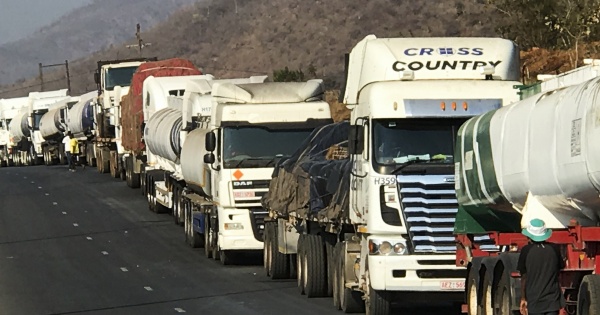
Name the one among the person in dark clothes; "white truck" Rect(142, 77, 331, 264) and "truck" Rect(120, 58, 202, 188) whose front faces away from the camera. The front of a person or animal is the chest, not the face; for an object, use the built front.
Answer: the person in dark clothes

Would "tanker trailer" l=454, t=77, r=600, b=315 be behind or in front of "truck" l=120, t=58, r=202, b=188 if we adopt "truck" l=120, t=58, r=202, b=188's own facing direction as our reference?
in front

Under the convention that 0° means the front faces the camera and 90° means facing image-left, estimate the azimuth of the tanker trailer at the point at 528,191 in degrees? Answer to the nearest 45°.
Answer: approximately 315°

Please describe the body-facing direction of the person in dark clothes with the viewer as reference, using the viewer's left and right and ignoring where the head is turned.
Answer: facing away from the viewer

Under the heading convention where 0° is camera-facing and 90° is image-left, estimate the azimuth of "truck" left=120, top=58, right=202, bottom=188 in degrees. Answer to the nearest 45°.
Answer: approximately 315°

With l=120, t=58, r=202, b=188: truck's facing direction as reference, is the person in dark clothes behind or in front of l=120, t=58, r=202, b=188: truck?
in front

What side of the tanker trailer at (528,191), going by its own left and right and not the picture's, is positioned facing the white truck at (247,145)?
back

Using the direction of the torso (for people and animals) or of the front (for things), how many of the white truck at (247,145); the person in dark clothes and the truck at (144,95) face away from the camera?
1

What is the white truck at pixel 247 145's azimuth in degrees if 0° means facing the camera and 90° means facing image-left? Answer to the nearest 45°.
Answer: approximately 315°

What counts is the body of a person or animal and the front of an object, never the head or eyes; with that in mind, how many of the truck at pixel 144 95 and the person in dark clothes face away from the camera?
1

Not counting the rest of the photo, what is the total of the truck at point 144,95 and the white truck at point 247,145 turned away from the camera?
0
